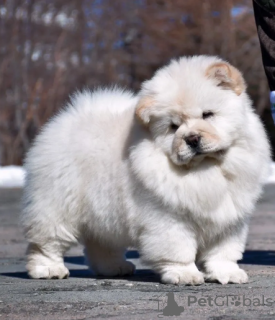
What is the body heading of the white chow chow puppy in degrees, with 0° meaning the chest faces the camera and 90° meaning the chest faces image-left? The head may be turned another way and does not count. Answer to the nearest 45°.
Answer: approximately 315°
